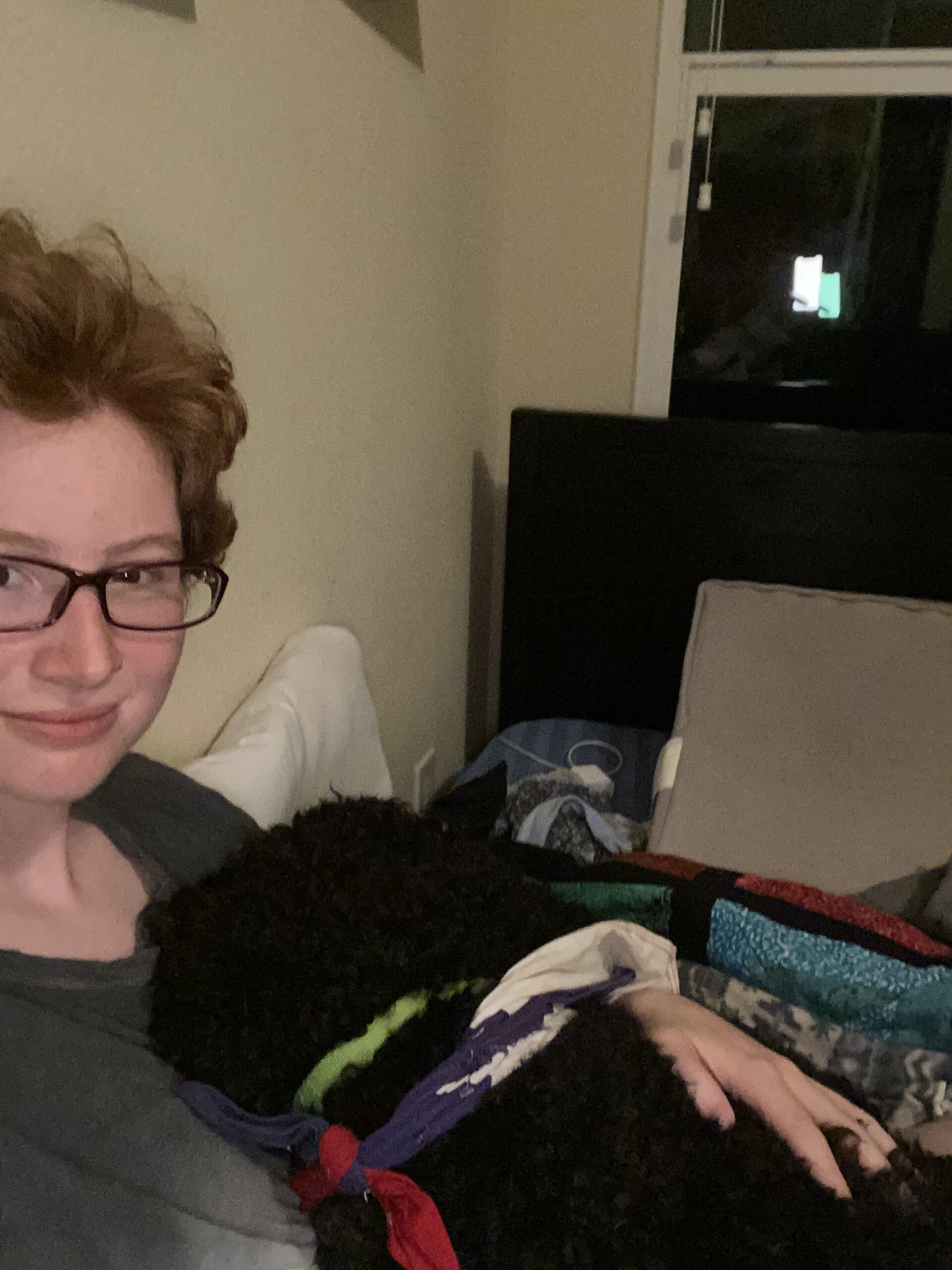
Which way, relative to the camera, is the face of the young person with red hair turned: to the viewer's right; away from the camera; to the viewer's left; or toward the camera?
toward the camera

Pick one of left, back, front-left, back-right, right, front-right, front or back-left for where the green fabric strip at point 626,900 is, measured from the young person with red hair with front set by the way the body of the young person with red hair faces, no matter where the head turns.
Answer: back-left

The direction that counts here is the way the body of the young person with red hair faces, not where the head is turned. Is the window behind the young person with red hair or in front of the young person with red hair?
behind

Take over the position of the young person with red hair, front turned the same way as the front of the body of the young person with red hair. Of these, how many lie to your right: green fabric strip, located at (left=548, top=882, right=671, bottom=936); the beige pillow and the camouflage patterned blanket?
0

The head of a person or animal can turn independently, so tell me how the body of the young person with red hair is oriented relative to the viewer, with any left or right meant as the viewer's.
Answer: facing the viewer

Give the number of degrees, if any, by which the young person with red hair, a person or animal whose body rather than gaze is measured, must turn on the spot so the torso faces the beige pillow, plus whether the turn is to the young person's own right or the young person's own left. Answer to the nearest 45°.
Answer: approximately 135° to the young person's own left

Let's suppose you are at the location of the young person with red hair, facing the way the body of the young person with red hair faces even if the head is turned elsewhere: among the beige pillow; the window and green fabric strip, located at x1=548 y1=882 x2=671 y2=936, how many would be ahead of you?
0
